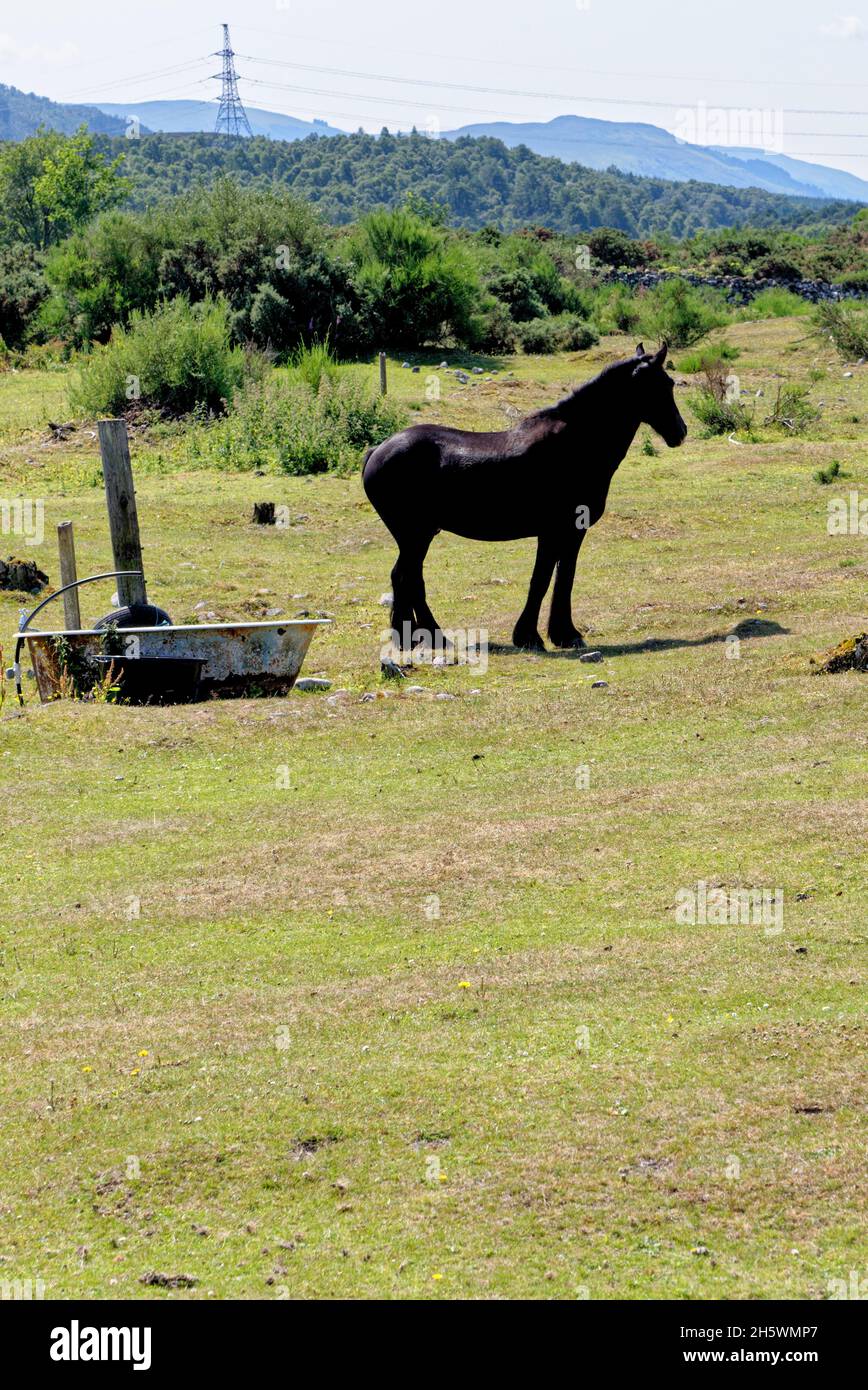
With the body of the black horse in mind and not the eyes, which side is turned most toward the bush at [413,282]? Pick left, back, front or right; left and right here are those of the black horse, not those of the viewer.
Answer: left

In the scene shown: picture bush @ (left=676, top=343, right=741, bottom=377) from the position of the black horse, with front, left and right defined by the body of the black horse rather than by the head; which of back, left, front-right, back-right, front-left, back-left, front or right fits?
left

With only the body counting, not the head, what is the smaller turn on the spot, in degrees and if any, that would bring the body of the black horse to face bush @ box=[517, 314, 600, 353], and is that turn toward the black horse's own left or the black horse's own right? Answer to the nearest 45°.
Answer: approximately 90° to the black horse's own left

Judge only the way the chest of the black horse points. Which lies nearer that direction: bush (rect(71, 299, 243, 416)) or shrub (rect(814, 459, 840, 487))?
the shrub

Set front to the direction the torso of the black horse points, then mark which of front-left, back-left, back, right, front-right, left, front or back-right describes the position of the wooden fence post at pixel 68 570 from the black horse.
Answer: back

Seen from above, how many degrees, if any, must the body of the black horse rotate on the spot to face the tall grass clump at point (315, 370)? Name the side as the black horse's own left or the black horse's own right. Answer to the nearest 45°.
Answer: approximately 90° to the black horse's own left

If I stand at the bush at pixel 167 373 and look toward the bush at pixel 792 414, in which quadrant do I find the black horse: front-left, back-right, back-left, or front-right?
front-right

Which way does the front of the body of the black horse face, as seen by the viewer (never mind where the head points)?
to the viewer's right

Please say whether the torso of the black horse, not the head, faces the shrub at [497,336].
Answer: no

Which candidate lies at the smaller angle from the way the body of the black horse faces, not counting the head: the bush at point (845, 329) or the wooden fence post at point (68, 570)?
the bush

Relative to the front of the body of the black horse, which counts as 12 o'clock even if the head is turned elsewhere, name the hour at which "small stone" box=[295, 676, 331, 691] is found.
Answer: The small stone is roughly at 5 o'clock from the black horse.

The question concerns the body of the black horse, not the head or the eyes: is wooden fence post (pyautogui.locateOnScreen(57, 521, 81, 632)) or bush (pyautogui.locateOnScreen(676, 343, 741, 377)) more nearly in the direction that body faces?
the bush
